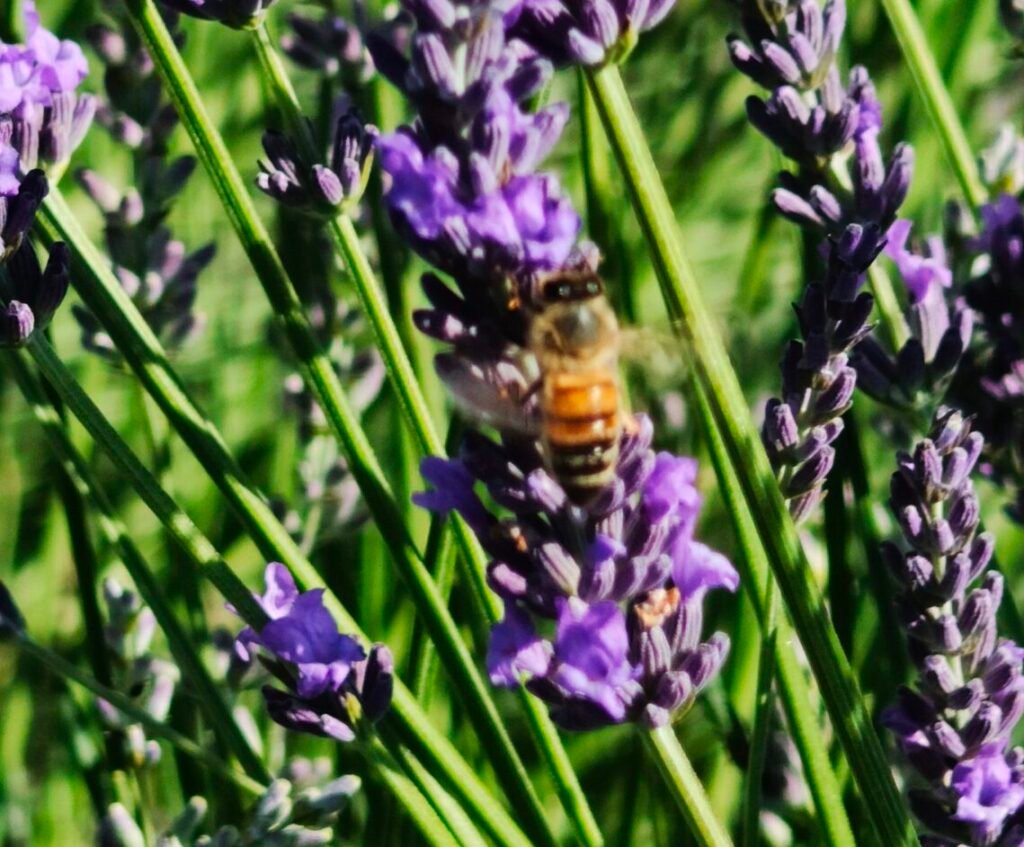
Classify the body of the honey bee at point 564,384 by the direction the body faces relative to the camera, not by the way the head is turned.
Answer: away from the camera
